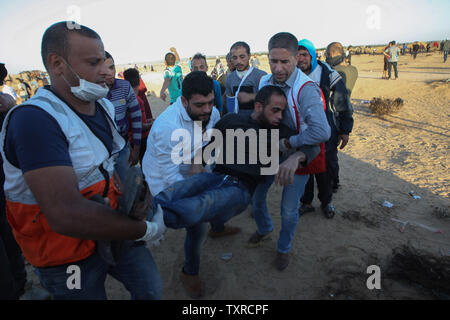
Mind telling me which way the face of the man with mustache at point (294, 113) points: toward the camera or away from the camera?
toward the camera

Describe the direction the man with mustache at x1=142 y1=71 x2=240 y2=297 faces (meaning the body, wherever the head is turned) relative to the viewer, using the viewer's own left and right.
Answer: facing the viewer and to the right of the viewer

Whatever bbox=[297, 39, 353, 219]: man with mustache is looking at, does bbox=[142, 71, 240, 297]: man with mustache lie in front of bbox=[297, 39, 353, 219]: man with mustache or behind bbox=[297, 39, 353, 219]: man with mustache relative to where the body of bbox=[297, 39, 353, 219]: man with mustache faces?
in front

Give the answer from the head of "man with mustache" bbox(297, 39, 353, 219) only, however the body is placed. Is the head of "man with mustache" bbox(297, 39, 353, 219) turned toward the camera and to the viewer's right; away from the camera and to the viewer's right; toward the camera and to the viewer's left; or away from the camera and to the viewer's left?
toward the camera and to the viewer's left

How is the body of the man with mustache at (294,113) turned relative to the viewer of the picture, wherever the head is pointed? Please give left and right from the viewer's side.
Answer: facing the viewer and to the left of the viewer

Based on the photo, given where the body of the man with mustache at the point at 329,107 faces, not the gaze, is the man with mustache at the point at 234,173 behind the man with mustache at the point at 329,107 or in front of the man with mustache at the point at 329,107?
in front

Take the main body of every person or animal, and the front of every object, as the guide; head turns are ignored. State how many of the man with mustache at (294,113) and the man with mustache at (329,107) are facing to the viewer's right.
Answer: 0

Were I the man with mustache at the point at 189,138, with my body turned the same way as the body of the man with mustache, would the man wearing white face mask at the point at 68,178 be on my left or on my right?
on my right

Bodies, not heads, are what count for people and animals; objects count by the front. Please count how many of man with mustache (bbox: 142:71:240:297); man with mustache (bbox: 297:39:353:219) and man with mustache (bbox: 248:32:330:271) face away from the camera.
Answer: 0

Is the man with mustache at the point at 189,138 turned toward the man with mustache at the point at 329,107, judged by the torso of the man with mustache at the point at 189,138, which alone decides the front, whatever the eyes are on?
no

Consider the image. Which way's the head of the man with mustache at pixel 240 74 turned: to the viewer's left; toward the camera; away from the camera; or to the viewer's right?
toward the camera

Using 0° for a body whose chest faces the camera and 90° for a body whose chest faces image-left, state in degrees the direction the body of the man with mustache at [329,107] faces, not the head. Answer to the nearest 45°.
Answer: approximately 45°

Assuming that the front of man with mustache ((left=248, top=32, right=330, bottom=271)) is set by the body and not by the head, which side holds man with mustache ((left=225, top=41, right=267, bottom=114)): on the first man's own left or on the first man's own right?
on the first man's own right

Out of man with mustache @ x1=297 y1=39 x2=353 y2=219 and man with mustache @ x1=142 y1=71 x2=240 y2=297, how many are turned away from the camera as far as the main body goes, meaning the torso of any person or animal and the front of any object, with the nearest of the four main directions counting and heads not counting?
0

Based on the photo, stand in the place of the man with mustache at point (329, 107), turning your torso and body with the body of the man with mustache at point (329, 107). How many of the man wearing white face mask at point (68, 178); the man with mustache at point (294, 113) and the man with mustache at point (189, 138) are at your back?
0

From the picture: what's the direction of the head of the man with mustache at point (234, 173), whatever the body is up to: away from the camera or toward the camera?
toward the camera
